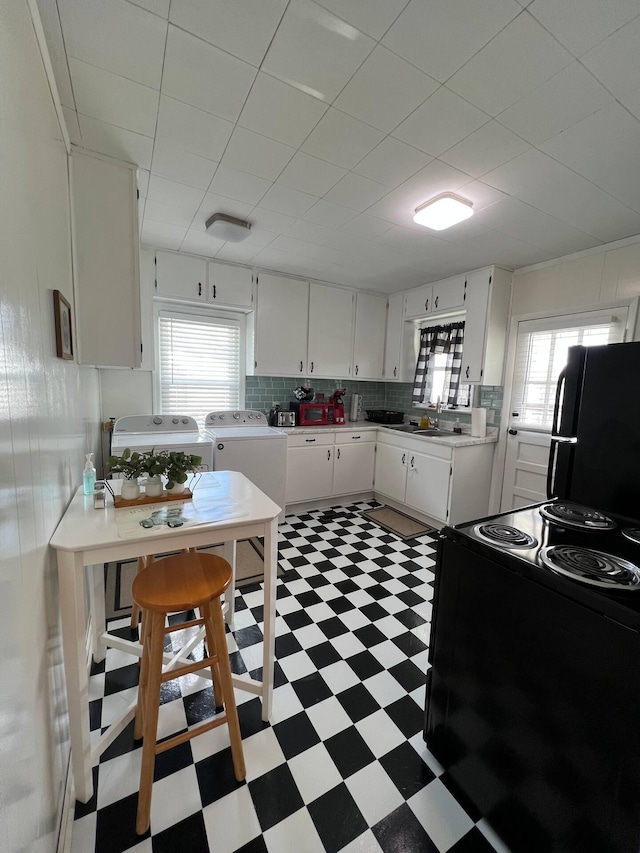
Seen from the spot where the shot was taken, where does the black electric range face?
facing away from the viewer and to the left of the viewer

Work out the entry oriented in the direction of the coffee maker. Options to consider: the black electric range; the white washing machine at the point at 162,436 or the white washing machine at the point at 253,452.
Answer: the black electric range

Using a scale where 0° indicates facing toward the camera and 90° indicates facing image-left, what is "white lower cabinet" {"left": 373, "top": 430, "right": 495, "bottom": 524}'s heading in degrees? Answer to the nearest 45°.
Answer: approximately 45°

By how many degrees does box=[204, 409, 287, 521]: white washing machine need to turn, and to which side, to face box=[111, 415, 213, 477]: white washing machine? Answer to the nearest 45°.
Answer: approximately 90° to its right

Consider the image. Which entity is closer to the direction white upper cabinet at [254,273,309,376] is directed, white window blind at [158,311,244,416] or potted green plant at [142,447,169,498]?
the potted green plant

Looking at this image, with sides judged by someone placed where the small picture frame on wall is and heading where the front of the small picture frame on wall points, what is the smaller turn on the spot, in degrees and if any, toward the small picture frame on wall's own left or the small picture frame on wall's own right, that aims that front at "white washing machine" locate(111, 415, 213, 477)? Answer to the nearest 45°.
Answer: approximately 45° to the small picture frame on wall's own left

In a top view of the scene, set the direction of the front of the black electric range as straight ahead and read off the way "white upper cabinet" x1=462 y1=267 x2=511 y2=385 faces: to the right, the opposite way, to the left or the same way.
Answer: to the left

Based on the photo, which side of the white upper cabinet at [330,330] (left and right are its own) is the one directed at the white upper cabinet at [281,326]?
right
